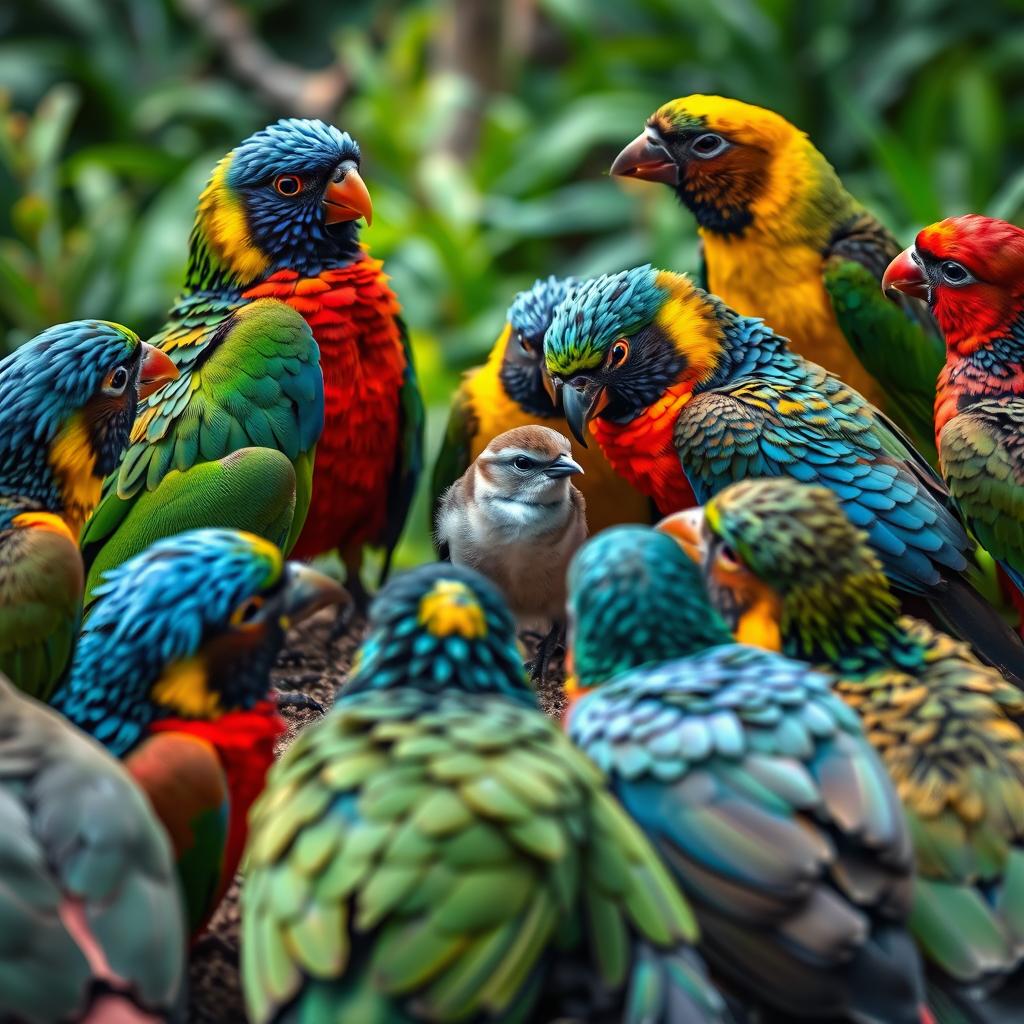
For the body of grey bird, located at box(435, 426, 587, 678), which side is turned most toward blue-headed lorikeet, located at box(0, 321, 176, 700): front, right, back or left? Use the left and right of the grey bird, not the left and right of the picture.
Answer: right

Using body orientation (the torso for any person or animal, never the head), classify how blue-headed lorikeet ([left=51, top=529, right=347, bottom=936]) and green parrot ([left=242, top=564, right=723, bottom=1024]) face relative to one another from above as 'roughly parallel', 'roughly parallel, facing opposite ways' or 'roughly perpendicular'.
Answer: roughly perpendicular

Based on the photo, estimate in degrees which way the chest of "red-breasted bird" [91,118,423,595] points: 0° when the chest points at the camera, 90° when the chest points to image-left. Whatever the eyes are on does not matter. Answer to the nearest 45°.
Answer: approximately 315°

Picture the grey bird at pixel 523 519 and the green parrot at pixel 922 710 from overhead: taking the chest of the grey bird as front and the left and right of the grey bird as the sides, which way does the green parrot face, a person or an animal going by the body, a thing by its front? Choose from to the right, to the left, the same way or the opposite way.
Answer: the opposite way

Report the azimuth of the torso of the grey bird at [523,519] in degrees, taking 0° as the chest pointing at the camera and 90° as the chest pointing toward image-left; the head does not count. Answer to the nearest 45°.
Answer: approximately 315°

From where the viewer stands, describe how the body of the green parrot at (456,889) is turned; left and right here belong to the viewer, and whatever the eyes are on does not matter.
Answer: facing away from the viewer

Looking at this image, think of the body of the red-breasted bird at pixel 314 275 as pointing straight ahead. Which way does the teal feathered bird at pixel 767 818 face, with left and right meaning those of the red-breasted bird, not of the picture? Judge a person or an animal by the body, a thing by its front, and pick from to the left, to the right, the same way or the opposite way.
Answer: the opposite way

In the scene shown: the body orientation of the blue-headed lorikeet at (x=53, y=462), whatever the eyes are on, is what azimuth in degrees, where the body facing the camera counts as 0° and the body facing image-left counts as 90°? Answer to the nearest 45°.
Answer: approximately 270°

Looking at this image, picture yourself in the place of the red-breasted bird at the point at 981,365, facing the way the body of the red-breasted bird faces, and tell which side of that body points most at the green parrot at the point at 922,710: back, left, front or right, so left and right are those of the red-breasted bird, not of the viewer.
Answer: left

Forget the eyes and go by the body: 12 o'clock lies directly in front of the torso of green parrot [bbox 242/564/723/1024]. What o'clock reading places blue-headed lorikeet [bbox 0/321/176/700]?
The blue-headed lorikeet is roughly at 11 o'clock from the green parrot.
